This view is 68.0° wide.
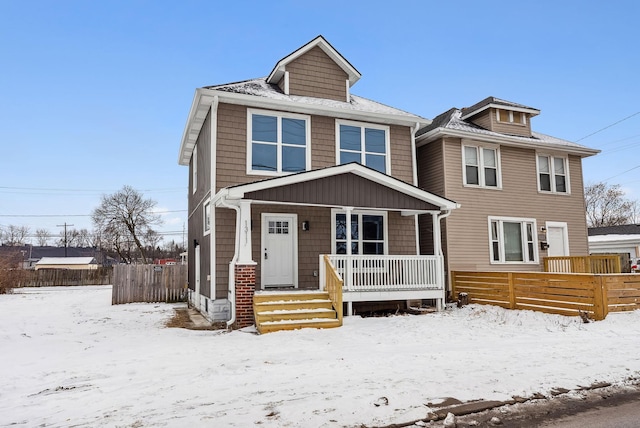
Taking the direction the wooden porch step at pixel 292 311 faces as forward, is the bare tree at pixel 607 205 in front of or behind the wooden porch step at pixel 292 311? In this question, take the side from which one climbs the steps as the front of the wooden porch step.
behind

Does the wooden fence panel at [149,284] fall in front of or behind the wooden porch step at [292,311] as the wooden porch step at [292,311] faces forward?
behind

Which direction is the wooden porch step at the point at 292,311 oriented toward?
toward the camera

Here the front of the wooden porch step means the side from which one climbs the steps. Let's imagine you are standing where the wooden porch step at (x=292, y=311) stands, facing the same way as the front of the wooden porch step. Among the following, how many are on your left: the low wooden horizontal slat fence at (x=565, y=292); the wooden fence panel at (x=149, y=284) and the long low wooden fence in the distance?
1

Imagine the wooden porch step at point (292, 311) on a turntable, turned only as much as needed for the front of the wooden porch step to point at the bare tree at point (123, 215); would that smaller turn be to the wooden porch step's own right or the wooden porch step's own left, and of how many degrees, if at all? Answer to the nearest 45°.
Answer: approximately 135° to the wooden porch step's own right

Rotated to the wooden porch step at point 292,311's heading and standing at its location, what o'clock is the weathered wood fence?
The weathered wood fence is roughly at 5 o'clock from the wooden porch step.

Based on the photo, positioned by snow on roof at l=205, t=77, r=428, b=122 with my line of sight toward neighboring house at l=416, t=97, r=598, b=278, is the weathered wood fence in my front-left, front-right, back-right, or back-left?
back-left

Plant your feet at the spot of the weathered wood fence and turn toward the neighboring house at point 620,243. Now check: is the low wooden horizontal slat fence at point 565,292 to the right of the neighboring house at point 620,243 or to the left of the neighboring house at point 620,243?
right

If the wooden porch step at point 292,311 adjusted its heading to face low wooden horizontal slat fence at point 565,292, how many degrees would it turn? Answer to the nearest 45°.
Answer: approximately 90° to its left

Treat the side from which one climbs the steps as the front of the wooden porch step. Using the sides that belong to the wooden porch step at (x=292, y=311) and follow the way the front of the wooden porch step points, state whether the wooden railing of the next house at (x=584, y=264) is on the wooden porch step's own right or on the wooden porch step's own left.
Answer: on the wooden porch step's own left

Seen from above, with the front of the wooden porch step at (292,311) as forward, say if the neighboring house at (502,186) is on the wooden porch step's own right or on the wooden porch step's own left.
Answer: on the wooden porch step's own left

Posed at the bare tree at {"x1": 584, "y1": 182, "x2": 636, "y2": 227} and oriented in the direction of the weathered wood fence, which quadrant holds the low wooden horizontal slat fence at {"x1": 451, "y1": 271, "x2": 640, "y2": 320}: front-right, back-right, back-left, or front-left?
front-left
